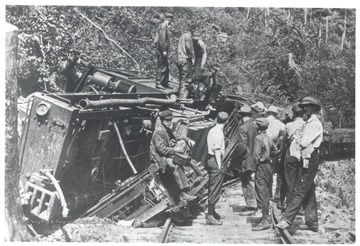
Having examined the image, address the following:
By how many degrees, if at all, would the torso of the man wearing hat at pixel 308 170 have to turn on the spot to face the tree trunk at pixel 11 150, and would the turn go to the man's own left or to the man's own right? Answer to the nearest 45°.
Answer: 0° — they already face it

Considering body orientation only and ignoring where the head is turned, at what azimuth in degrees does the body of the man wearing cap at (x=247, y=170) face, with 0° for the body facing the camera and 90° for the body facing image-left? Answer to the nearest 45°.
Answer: approximately 135°

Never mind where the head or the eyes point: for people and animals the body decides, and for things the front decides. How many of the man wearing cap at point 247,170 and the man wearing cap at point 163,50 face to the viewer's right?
1

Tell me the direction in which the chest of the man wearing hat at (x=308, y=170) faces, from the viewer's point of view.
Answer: to the viewer's left
